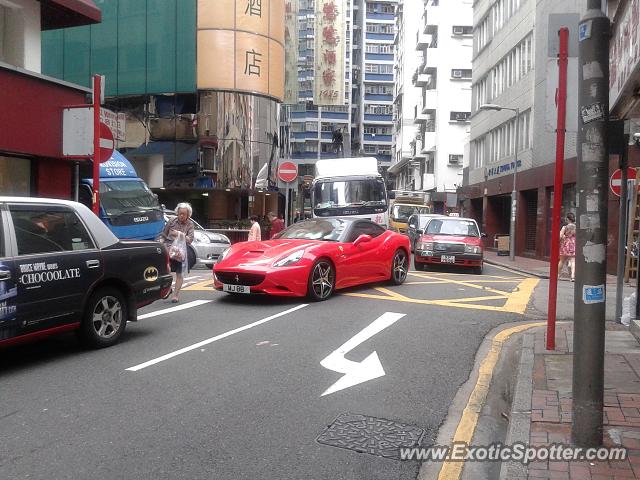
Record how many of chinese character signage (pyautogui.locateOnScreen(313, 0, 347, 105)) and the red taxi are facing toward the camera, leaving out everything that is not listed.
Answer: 2

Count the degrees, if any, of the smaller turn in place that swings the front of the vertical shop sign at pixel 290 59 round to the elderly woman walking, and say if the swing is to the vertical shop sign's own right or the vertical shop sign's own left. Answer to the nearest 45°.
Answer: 0° — it already faces them

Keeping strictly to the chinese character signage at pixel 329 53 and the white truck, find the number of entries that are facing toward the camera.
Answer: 2

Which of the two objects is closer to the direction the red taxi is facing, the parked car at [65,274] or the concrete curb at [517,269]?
the parked car

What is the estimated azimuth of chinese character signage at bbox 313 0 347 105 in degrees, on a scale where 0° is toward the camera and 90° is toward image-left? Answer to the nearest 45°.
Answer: approximately 0°

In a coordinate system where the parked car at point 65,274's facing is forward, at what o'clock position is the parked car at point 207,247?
the parked car at point 207,247 is roughly at 5 o'clock from the parked car at point 65,274.

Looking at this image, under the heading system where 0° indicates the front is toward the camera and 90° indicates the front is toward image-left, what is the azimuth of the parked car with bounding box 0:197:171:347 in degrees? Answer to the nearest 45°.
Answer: approximately 45°

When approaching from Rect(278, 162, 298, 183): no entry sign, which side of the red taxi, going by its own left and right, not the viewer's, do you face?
right

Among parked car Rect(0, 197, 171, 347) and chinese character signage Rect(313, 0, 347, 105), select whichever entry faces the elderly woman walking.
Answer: the chinese character signage
